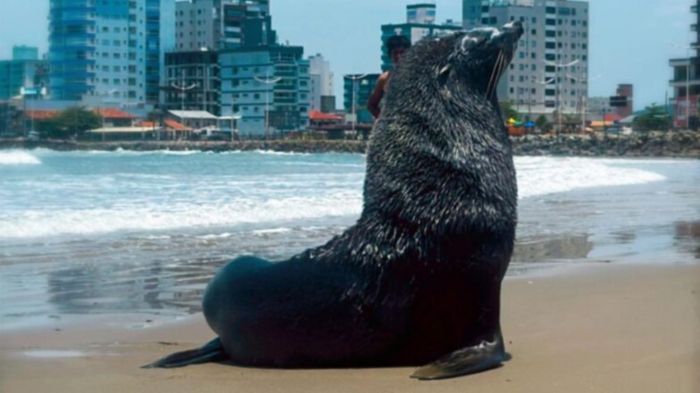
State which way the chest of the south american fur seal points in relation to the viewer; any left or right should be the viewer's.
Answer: facing to the right of the viewer

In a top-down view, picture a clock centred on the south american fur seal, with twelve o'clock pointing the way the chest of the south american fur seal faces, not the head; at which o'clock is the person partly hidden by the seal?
The person partly hidden by the seal is roughly at 9 o'clock from the south american fur seal.
